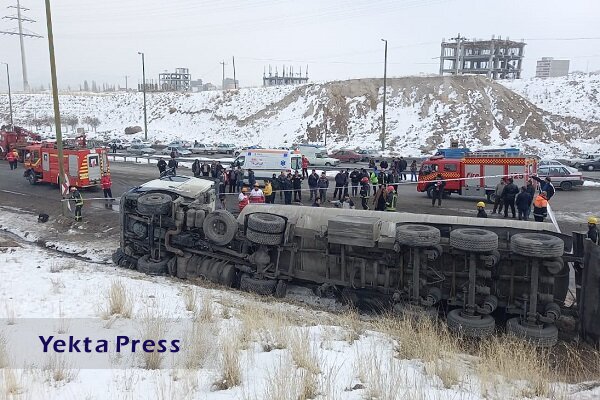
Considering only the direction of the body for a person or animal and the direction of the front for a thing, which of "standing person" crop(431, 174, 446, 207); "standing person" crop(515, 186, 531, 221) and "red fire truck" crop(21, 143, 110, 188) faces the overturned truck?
"standing person" crop(431, 174, 446, 207)

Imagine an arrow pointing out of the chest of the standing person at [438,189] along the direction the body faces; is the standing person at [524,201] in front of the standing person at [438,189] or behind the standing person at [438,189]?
in front

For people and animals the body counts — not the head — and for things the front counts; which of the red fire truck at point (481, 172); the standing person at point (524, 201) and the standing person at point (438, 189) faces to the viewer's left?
the red fire truck

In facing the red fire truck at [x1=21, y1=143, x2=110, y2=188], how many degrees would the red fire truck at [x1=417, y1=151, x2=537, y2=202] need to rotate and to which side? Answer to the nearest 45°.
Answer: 0° — it already faces it

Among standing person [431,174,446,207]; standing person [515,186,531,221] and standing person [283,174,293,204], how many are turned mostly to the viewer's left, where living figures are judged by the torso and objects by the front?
0

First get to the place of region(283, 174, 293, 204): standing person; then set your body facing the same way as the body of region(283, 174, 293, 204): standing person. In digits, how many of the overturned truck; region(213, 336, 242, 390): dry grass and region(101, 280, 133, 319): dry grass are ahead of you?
3

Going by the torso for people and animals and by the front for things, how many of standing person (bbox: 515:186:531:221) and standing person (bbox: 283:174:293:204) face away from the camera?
1

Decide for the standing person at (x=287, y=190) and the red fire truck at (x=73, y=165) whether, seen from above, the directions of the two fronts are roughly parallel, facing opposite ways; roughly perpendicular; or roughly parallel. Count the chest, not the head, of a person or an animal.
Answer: roughly perpendicular

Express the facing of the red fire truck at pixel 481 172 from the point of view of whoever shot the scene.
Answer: facing to the left of the viewer

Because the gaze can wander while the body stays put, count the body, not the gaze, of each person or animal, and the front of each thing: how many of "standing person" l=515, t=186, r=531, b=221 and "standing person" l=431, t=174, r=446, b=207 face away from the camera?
1

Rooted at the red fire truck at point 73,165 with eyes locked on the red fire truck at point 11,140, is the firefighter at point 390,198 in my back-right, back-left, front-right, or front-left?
back-right

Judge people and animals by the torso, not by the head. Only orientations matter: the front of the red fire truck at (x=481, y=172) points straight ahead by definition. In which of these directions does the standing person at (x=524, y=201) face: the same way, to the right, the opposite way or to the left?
to the right

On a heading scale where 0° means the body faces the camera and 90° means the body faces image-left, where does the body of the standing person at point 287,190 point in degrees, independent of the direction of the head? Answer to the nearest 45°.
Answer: approximately 0°

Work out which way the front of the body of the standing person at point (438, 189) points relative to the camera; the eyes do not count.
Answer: toward the camera
